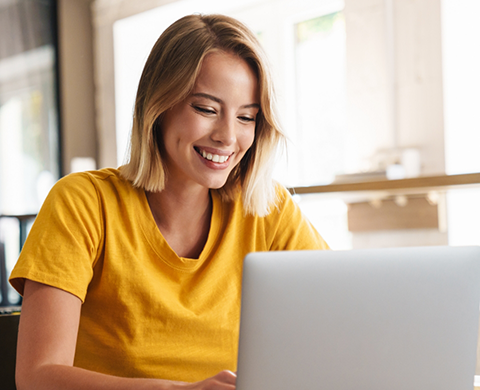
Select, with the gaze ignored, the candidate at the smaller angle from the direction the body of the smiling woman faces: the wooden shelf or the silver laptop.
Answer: the silver laptop

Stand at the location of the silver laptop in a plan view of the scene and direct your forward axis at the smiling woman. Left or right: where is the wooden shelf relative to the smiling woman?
right

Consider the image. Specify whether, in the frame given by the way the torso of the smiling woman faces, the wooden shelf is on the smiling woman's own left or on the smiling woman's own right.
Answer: on the smiling woman's own left

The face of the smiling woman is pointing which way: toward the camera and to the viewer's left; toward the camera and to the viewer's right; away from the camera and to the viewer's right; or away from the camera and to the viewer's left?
toward the camera and to the viewer's right

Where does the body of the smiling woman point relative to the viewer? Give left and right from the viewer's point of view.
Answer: facing the viewer and to the right of the viewer

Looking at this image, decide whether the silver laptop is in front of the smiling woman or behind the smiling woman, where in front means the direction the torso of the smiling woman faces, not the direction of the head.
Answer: in front
